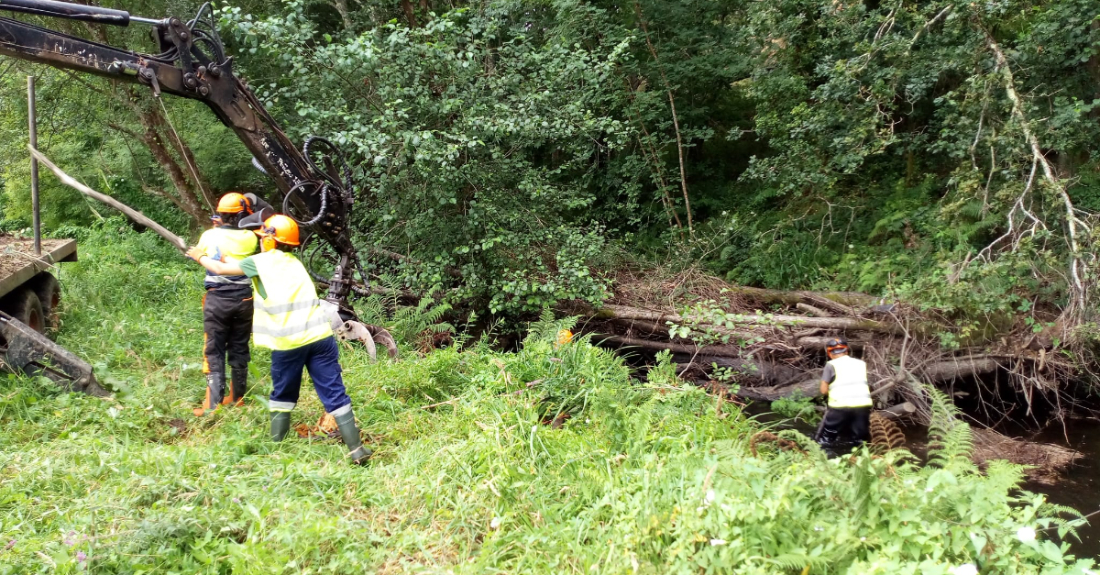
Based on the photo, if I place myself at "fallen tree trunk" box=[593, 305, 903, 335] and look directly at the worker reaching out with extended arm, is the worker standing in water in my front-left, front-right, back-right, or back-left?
front-left

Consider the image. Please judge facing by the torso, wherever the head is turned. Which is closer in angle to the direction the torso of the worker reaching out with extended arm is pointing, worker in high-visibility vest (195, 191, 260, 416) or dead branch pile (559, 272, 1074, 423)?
the worker in high-visibility vest

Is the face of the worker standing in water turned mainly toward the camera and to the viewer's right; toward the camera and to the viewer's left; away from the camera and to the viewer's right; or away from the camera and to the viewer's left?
away from the camera and to the viewer's left

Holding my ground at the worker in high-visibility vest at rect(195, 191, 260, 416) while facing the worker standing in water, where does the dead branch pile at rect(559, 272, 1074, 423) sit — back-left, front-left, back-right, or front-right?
front-left

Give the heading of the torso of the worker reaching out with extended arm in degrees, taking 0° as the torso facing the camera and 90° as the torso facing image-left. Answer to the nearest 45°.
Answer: approximately 135°

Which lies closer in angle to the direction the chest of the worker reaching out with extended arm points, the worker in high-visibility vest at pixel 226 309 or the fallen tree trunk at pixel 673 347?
the worker in high-visibility vest

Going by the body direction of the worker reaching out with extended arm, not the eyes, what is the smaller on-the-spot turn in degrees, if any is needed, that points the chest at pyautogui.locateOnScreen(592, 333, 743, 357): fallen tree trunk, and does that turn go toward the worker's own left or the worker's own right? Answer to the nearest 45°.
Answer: approximately 90° to the worker's own right

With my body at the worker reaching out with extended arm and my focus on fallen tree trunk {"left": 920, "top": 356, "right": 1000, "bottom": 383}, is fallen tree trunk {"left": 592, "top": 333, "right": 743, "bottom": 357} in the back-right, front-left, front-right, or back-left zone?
front-left
